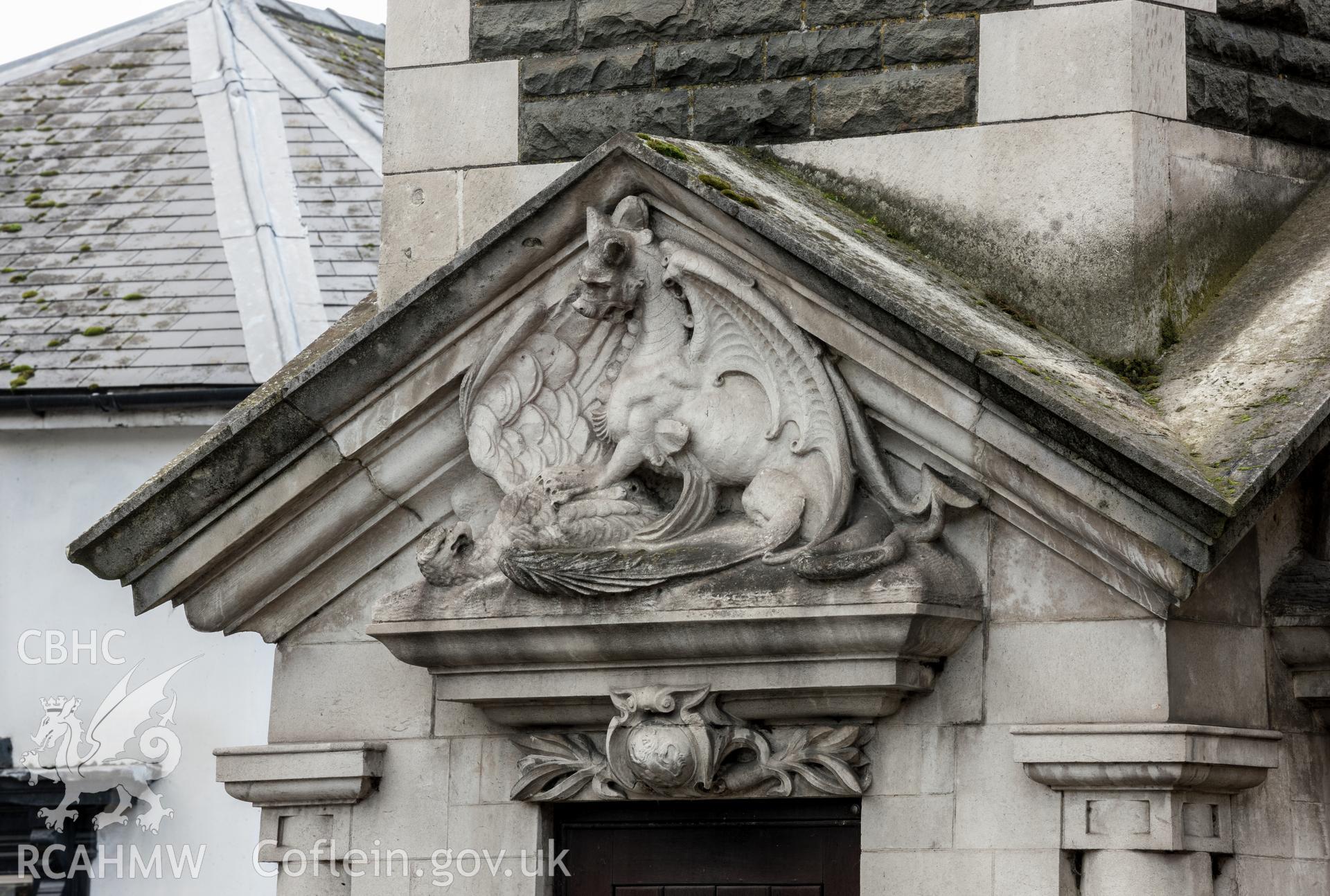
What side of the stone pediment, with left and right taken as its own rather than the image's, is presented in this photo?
front

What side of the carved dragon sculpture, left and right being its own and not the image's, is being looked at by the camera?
left
